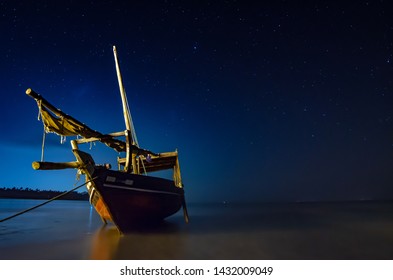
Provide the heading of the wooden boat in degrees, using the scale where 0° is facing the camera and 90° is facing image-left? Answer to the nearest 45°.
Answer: approximately 45°
